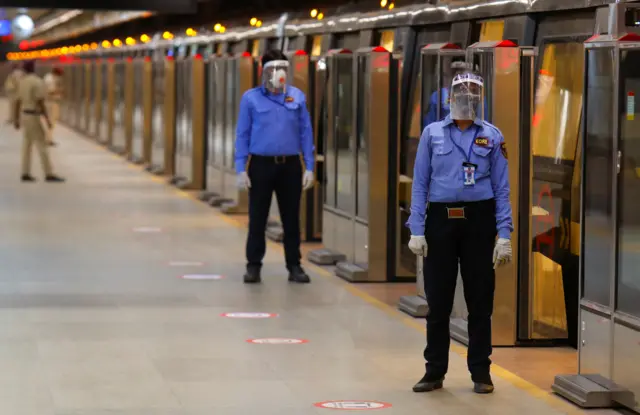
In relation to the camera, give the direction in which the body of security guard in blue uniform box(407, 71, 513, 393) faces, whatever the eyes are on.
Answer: toward the camera

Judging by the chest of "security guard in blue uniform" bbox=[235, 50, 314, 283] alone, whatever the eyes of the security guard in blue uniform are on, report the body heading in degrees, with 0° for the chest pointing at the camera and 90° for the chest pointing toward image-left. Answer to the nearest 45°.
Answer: approximately 0°

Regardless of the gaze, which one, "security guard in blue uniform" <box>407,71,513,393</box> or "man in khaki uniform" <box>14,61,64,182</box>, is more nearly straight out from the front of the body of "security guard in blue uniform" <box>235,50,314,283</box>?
the security guard in blue uniform

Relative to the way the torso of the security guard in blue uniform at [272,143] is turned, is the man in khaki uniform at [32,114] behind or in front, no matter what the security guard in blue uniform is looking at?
behind

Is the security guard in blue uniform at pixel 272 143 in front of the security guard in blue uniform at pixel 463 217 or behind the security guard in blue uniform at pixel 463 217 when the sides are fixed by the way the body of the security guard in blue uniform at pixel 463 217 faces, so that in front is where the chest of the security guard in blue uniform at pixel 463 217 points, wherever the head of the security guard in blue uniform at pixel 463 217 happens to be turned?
behind

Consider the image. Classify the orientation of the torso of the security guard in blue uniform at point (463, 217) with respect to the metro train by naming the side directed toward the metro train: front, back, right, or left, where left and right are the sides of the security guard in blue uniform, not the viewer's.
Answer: back

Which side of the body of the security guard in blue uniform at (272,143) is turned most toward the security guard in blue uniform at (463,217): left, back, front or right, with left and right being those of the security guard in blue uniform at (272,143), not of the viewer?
front

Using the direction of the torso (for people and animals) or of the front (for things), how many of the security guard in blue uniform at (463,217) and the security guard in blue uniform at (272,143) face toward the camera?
2

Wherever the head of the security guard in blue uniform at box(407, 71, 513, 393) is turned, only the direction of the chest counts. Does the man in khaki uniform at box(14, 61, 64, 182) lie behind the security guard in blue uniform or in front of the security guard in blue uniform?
behind
